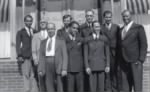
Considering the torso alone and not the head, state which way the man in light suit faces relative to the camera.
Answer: toward the camera

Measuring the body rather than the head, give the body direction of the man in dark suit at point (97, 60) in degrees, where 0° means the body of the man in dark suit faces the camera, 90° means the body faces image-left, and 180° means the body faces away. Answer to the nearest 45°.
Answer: approximately 0°

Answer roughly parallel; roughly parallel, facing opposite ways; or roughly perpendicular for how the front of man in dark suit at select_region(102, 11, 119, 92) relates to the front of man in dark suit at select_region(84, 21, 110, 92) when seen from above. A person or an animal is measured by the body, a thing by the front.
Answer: roughly parallel

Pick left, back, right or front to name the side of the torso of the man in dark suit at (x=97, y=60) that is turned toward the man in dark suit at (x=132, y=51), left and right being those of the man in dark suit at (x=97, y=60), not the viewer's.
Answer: left

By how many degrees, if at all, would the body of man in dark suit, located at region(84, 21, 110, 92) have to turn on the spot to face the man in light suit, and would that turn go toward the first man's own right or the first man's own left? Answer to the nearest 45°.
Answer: approximately 90° to the first man's own right

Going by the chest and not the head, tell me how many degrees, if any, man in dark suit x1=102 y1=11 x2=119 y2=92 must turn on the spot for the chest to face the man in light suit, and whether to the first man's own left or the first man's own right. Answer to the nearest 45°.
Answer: approximately 90° to the first man's own right

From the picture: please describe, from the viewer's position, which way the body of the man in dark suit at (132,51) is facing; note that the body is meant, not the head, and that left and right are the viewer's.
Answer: facing the viewer and to the left of the viewer

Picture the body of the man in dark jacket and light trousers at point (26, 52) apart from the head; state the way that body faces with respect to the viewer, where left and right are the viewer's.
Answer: facing the viewer and to the right of the viewer

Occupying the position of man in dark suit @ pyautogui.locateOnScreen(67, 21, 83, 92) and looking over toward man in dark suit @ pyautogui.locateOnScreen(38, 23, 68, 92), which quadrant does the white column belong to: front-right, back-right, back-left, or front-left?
front-right
